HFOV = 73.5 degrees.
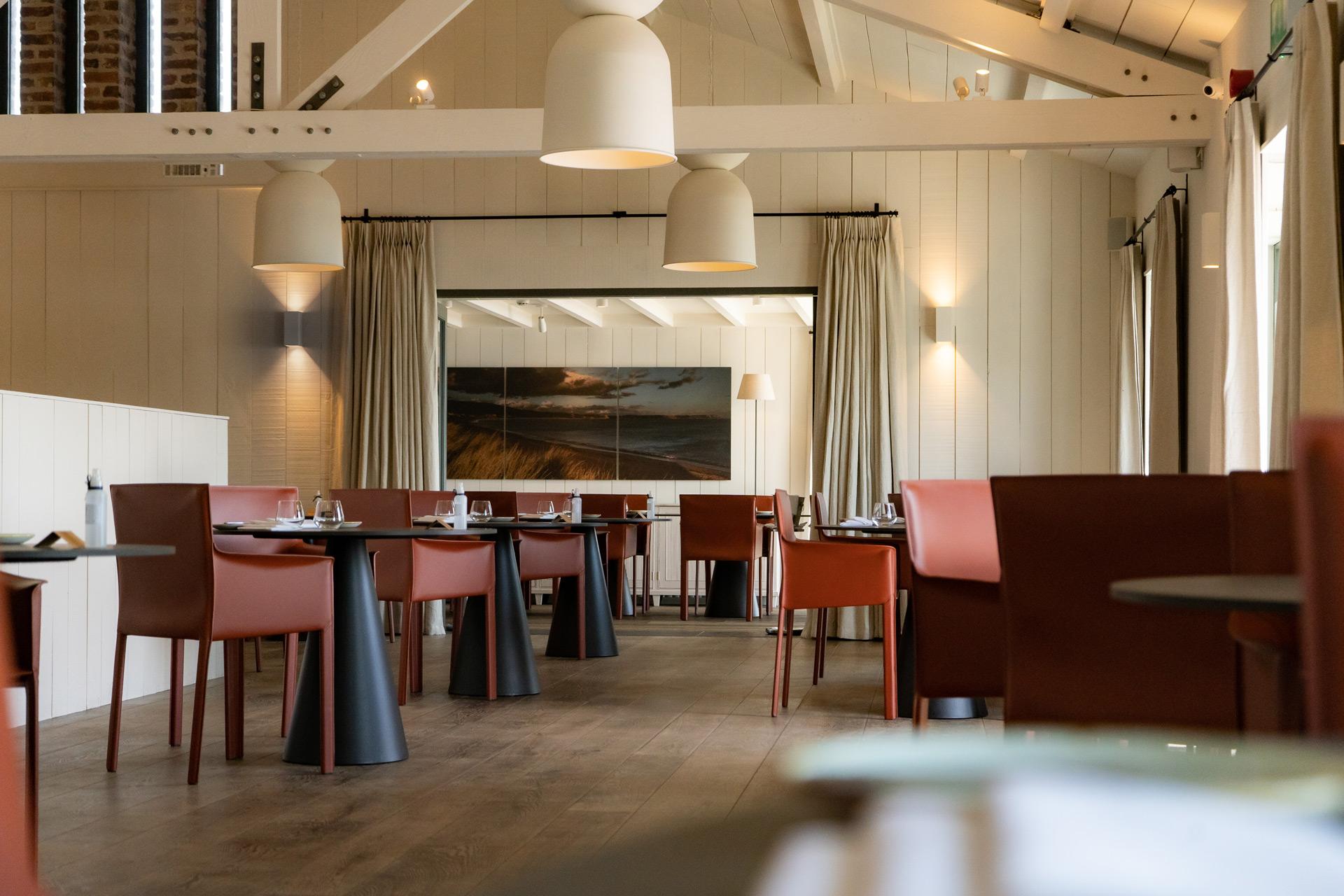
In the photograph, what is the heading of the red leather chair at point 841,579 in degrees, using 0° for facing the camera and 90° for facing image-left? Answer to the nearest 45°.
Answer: approximately 270°

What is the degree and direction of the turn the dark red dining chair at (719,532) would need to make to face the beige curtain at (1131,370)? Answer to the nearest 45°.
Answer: approximately 135° to its right

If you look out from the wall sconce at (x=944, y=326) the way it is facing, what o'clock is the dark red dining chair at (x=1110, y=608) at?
The dark red dining chair is roughly at 12 o'clock from the wall sconce.

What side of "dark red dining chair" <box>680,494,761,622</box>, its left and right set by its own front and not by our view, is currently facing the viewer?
back

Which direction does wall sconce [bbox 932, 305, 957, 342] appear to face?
toward the camera

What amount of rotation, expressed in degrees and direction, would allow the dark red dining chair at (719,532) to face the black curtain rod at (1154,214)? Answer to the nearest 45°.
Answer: approximately 135° to its right

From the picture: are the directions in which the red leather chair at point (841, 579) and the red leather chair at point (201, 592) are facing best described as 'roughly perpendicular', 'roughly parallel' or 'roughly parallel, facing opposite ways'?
roughly perpendicular

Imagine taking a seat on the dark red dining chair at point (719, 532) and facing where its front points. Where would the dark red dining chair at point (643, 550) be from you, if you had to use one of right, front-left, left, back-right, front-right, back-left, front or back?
front-left

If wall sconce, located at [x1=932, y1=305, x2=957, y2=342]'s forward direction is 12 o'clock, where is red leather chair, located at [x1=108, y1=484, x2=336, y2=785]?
The red leather chair is roughly at 1 o'clock from the wall sconce.

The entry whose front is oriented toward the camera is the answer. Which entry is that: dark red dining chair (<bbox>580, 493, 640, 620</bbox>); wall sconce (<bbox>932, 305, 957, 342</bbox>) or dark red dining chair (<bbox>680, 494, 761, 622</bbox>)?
the wall sconce

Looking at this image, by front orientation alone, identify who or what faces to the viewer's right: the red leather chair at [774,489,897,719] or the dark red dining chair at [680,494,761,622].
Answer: the red leather chair

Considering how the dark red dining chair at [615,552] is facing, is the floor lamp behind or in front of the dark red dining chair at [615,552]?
in front

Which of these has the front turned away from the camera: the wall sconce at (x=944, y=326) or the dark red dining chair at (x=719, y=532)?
the dark red dining chair
